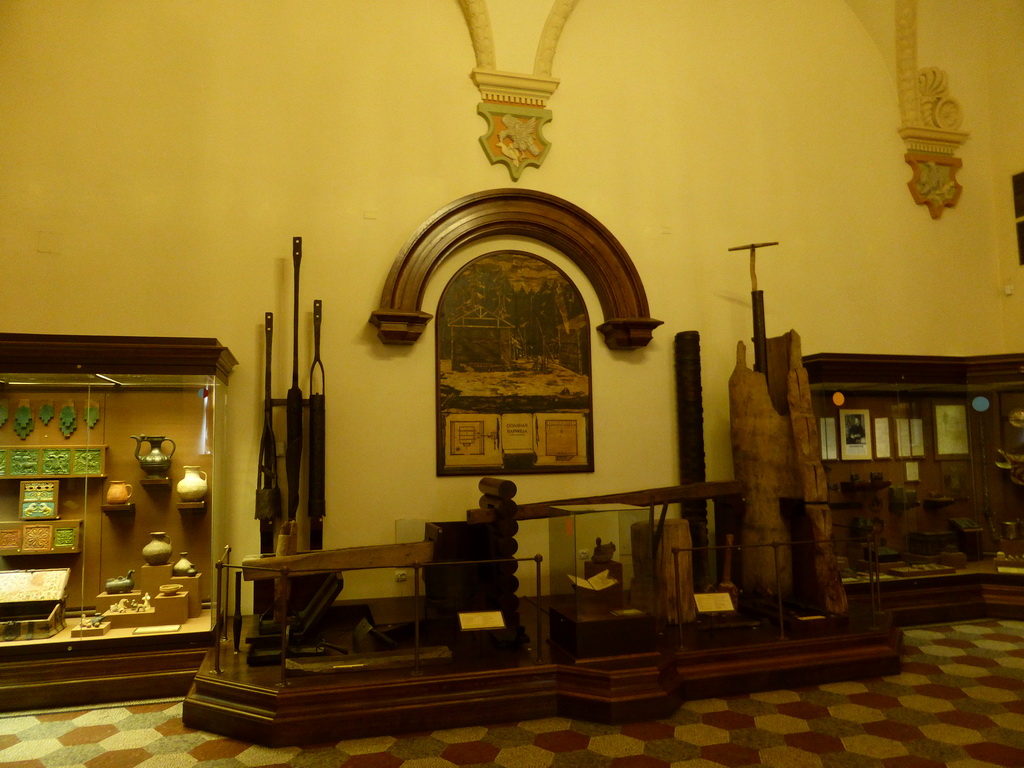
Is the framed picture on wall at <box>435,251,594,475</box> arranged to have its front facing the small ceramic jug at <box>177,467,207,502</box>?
no

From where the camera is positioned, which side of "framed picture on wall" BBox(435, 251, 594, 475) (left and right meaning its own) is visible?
front

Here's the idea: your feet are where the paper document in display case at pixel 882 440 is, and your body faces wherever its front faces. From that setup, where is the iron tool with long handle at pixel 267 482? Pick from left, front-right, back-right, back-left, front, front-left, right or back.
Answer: front-right

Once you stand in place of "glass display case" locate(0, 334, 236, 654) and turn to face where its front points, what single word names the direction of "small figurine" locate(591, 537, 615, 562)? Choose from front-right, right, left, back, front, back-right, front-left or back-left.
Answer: front-left

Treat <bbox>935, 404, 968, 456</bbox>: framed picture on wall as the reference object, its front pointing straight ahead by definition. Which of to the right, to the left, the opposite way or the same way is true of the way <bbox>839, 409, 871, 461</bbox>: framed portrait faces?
the same way

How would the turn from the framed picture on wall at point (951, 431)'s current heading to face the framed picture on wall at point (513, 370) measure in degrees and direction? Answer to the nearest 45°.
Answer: approximately 45° to its right

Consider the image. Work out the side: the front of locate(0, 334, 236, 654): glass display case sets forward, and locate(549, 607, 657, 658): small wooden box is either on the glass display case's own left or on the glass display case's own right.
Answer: on the glass display case's own left

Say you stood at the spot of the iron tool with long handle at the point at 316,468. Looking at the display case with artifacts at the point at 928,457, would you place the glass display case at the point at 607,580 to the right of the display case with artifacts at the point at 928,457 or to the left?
right

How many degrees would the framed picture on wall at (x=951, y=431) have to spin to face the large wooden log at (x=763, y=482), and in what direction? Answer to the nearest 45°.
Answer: approximately 45° to its right

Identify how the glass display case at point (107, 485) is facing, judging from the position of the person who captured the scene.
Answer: facing the viewer

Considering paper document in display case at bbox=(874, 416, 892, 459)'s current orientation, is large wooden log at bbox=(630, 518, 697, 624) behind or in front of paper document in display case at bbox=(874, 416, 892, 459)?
in front

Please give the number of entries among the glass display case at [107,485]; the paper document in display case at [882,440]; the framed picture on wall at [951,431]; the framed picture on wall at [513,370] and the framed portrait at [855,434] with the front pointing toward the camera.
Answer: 5

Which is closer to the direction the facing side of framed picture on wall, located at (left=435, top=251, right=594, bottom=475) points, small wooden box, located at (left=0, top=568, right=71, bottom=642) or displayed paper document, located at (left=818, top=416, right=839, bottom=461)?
the small wooden box

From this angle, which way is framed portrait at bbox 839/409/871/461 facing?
toward the camera

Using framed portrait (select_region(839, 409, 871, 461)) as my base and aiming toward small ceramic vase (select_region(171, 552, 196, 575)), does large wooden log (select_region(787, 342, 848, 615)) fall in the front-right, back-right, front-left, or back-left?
front-left
